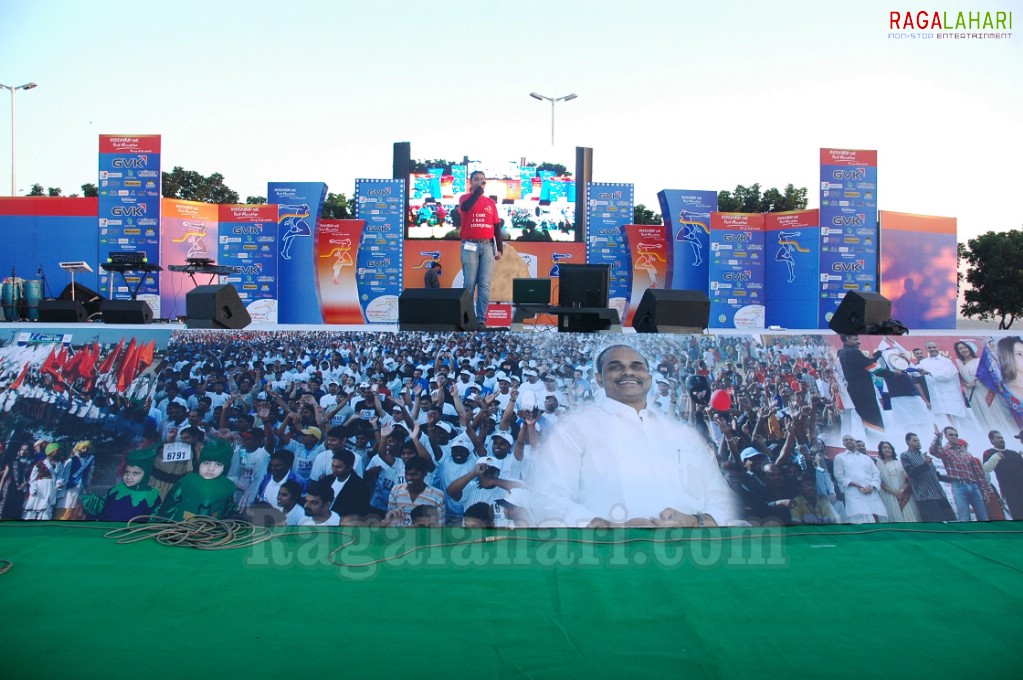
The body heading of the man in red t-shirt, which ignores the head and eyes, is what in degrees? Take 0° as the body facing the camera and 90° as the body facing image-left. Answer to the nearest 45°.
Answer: approximately 0°

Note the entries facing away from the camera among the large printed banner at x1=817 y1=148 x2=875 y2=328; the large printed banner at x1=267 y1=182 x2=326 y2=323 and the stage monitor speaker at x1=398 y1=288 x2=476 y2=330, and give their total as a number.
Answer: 1

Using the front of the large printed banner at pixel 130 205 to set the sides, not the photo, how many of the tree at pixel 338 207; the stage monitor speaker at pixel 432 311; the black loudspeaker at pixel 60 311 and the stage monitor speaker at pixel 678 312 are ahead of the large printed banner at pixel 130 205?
3

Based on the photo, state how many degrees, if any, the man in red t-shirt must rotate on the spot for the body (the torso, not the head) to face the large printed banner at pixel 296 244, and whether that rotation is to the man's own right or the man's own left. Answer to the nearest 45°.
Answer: approximately 135° to the man's own right

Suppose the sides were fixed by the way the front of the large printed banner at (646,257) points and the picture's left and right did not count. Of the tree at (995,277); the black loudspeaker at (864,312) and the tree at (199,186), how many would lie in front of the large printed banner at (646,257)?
1

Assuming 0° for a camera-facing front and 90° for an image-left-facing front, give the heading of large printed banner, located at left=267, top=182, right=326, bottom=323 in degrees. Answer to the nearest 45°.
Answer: approximately 0°

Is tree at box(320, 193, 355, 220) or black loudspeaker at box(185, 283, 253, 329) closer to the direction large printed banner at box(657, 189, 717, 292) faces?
the black loudspeaker

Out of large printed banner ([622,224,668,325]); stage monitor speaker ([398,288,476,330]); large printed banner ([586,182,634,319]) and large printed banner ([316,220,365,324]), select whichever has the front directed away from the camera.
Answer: the stage monitor speaker

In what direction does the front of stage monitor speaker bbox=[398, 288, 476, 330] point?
away from the camera

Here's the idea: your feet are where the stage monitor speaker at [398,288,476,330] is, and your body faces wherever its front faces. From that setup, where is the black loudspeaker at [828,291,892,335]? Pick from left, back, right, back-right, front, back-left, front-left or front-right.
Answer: right
